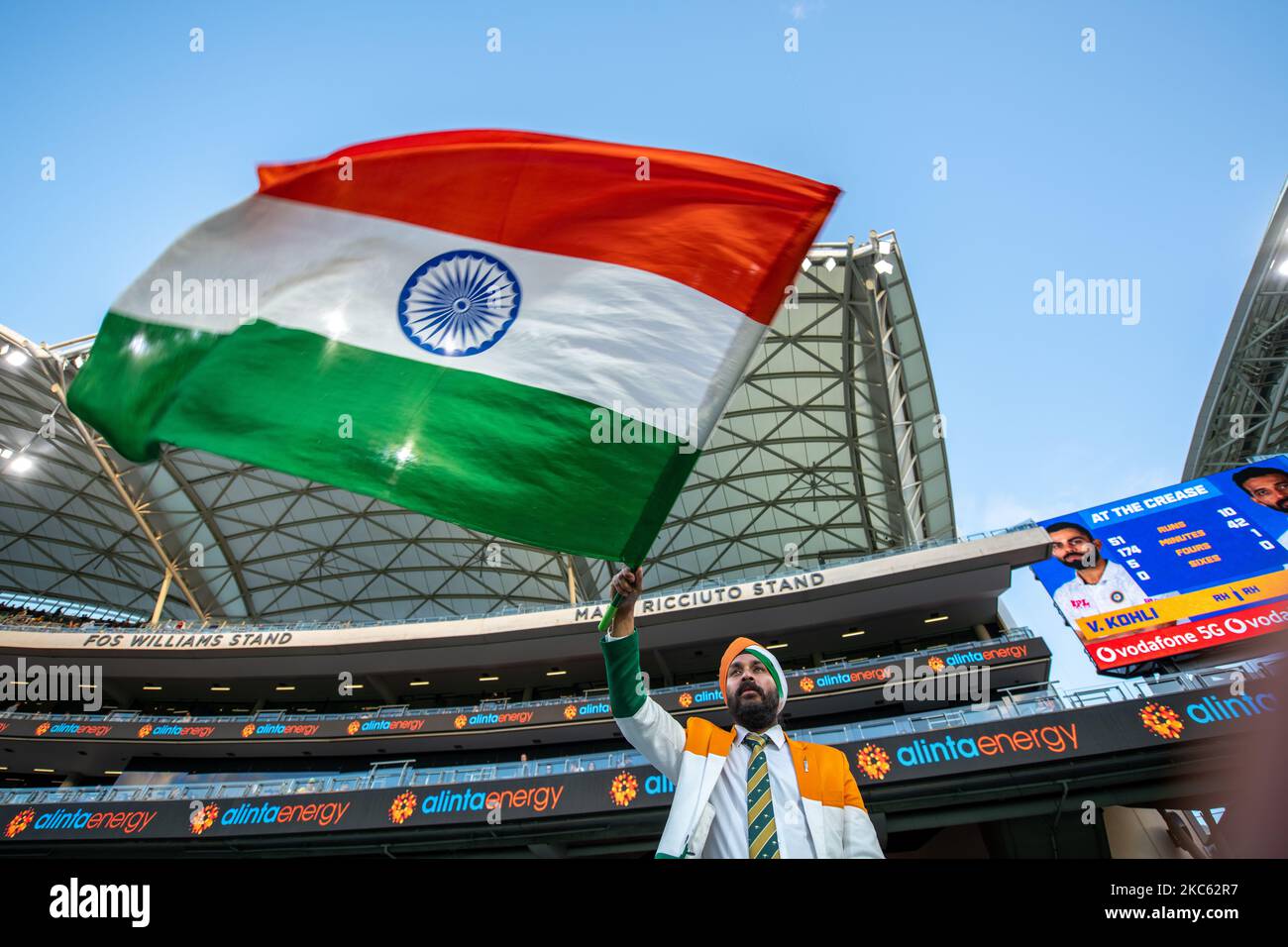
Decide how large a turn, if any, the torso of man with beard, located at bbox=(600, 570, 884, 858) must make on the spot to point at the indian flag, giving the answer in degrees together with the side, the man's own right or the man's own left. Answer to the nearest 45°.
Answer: approximately 135° to the man's own right

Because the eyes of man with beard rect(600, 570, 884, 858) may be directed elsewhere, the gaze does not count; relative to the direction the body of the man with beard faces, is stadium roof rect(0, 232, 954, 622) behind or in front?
behind

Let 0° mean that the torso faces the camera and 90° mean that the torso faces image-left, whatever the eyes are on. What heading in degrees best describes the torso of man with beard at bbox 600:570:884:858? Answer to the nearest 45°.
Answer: approximately 0°
